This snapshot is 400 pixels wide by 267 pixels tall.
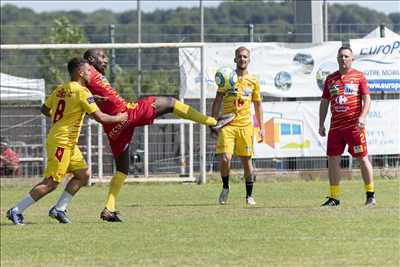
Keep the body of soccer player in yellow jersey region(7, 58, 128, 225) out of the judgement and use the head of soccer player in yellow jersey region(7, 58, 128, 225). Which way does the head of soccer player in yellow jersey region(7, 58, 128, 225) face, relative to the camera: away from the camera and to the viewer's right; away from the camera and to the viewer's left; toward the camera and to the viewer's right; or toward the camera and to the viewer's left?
away from the camera and to the viewer's right

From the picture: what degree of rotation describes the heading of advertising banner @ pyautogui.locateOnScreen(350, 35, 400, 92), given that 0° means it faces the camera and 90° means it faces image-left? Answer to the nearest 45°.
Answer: approximately 0°

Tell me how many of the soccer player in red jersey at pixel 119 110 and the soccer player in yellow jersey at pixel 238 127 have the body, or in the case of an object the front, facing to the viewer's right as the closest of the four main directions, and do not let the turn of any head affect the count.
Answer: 1

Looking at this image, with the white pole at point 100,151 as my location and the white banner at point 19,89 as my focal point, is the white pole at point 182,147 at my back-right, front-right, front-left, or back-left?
back-right

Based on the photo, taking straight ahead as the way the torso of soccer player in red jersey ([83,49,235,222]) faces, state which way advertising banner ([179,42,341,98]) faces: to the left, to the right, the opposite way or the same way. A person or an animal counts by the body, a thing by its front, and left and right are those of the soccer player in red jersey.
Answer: to the right

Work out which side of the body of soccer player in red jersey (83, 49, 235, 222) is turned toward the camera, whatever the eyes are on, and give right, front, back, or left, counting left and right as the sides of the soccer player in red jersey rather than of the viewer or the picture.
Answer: right

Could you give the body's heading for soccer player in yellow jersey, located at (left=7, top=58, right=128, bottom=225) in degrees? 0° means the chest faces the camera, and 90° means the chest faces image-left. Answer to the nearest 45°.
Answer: approximately 225°

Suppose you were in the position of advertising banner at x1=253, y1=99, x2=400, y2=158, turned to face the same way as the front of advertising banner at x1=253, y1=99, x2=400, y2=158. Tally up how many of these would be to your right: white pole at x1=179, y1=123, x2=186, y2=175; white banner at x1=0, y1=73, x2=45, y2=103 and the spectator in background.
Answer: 3

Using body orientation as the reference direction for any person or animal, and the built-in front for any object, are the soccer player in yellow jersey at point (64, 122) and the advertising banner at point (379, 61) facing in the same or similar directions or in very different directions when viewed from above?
very different directions
